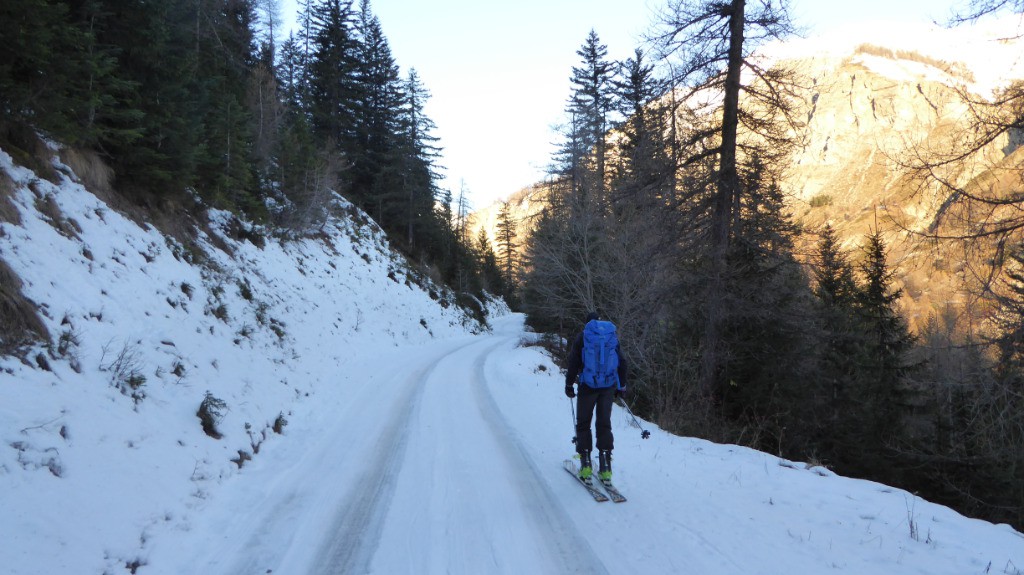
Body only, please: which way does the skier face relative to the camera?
away from the camera

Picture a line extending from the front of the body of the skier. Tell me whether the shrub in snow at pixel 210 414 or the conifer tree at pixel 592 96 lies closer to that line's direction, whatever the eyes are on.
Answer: the conifer tree

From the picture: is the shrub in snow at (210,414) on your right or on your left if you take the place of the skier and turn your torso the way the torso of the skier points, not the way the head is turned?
on your left

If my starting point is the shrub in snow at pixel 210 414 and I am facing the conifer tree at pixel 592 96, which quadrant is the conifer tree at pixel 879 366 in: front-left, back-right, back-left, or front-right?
front-right

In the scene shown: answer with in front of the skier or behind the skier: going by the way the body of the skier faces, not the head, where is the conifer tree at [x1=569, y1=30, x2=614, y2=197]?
in front

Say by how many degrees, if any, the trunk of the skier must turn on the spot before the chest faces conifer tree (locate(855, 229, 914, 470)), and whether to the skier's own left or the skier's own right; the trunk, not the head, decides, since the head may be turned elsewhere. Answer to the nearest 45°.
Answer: approximately 45° to the skier's own right

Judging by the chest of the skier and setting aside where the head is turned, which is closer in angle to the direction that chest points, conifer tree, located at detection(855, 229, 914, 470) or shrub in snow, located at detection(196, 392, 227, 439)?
the conifer tree

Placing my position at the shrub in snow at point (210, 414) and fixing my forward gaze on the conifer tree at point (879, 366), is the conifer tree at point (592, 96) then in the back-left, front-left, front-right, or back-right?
front-left
